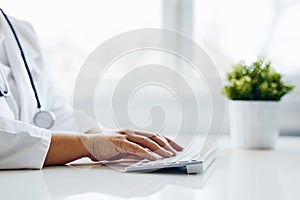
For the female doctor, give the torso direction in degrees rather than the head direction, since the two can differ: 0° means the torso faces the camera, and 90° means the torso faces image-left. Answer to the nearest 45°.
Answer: approximately 315°

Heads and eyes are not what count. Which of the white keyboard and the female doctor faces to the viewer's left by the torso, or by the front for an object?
the white keyboard

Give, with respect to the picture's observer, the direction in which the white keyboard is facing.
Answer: facing to the left of the viewer

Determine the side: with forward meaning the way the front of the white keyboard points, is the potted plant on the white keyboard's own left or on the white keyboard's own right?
on the white keyboard's own right

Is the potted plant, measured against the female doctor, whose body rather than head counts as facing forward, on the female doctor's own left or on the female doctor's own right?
on the female doctor's own left

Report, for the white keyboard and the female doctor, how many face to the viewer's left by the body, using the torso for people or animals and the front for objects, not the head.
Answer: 1
